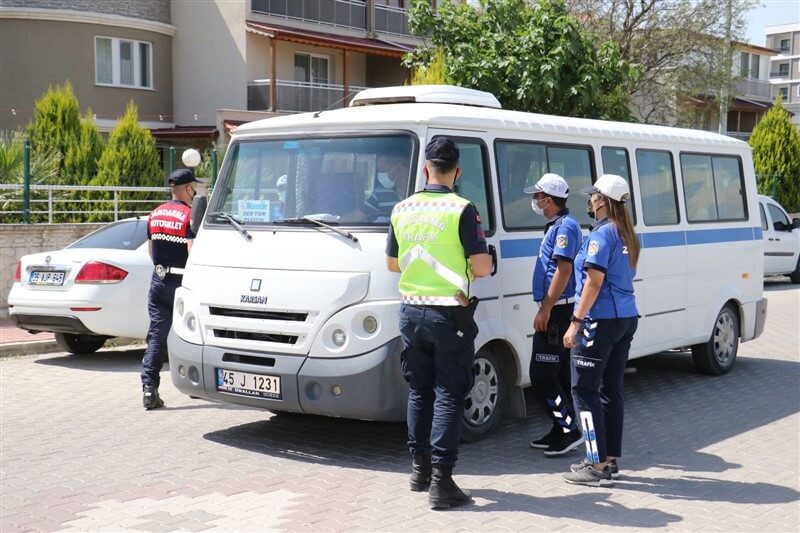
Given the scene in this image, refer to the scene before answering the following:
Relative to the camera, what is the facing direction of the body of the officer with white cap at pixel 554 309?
to the viewer's left

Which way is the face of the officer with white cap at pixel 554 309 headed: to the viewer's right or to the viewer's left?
to the viewer's left

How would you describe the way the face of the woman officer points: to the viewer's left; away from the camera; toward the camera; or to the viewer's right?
to the viewer's left

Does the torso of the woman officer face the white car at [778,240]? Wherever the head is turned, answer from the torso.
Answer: no

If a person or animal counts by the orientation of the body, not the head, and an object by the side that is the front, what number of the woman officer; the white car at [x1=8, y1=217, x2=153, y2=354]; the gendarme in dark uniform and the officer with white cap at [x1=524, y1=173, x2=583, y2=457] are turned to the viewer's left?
2

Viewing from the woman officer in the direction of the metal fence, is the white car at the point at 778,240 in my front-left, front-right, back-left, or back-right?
front-right

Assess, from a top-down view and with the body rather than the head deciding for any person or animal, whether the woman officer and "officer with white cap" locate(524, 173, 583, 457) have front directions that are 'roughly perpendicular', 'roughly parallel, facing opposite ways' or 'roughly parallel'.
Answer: roughly parallel

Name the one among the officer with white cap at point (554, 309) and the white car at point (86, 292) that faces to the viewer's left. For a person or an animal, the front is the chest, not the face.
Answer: the officer with white cap

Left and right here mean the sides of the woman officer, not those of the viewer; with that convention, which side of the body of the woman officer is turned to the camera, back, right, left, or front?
left

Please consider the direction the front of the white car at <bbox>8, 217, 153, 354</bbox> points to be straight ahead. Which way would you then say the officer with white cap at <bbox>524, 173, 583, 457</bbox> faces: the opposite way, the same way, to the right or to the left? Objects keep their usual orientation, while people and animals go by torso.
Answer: to the left

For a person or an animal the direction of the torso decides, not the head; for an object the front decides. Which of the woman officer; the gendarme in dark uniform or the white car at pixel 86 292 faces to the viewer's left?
the woman officer

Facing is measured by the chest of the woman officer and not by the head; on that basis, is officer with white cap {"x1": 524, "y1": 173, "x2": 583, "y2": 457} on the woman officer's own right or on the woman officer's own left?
on the woman officer's own right

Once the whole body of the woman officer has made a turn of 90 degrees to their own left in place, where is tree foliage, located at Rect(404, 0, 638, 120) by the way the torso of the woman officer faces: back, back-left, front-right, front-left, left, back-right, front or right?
back

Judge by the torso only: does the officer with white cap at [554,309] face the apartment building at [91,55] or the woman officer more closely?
the apartment building

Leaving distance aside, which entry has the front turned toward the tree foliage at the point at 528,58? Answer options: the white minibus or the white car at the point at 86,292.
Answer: the white car
